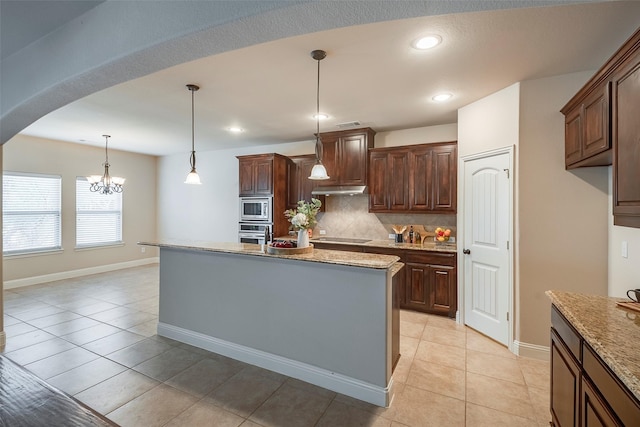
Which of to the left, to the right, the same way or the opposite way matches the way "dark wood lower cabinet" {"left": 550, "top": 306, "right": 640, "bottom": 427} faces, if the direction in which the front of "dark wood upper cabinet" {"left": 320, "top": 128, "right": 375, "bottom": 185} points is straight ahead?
to the right

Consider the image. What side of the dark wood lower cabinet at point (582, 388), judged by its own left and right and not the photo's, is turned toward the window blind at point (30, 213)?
front

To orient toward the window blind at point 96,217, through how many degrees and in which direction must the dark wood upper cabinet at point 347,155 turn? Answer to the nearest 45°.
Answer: approximately 45° to its right

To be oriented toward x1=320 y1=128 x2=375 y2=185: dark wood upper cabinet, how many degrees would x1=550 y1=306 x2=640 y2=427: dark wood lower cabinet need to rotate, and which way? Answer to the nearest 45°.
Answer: approximately 45° to its right

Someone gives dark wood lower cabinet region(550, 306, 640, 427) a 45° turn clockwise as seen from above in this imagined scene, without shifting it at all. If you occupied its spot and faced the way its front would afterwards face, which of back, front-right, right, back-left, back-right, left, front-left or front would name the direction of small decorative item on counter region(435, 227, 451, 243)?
front

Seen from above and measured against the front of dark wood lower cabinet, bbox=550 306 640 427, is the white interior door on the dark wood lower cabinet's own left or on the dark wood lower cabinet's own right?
on the dark wood lower cabinet's own right

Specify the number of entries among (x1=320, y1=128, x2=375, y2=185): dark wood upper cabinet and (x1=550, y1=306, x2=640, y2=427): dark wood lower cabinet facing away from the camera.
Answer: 0

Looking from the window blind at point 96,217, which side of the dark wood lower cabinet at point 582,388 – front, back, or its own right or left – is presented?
front

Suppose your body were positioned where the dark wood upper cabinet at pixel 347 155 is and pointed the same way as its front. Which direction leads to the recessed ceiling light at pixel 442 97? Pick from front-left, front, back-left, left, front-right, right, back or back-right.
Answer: left

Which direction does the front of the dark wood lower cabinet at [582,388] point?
to the viewer's left

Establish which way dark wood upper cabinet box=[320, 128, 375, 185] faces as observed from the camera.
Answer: facing the viewer and to the left of the viewer

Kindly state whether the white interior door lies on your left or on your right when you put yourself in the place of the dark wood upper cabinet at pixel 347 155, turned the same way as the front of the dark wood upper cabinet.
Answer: on your left

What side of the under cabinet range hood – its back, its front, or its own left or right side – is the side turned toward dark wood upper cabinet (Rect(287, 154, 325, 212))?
right

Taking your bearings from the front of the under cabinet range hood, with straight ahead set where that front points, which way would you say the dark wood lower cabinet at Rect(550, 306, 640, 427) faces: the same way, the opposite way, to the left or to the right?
to the right

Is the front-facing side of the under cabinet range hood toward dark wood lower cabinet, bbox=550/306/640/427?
no

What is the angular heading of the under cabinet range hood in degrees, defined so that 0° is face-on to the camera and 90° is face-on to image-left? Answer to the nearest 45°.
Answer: approximately 45°

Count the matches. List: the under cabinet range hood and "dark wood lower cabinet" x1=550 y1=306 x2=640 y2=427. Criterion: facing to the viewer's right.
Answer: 0

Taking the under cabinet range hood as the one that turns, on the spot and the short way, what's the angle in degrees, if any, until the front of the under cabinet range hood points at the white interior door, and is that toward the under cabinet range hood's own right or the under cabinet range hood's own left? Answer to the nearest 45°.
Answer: approximately 90° to the under cabinet range hood's own left

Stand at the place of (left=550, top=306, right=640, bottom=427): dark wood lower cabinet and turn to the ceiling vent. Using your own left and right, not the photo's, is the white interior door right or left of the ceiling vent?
right

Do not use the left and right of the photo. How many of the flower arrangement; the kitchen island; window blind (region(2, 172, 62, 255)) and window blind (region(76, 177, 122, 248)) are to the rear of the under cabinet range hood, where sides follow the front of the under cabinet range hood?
0

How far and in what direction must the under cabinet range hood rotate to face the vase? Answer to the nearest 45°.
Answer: approximately 45° to its left

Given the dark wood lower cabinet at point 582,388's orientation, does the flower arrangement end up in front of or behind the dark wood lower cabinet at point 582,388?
in front
